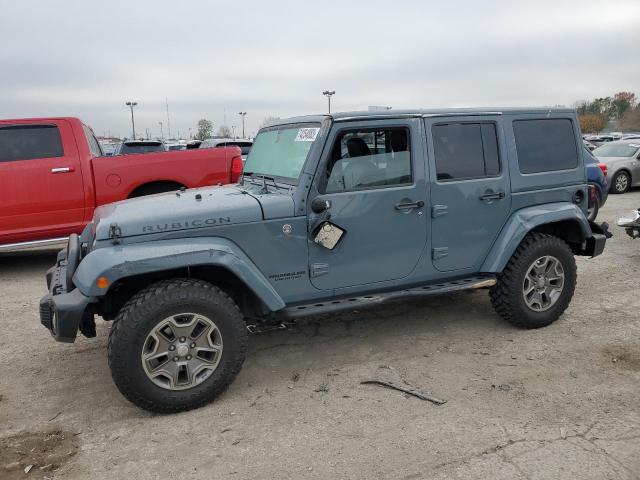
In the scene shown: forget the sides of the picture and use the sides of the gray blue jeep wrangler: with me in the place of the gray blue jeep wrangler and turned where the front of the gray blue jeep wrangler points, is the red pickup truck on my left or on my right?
on my right

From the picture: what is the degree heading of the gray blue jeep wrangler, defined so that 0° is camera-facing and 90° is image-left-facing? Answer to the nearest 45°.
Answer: approximately 45°
